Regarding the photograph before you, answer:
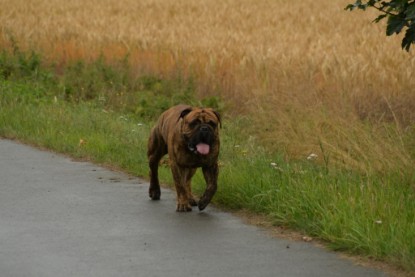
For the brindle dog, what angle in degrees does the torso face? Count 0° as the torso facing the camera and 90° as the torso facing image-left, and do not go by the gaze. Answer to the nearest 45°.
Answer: approximately 315°
